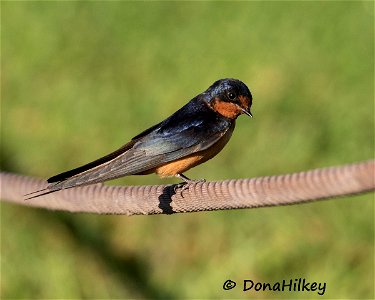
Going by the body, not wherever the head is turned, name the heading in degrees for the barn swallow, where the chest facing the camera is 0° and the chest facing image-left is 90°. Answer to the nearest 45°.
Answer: approximately 270°
